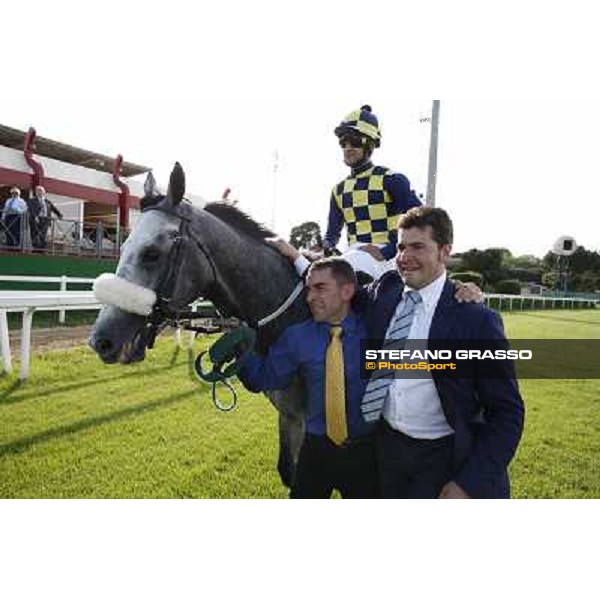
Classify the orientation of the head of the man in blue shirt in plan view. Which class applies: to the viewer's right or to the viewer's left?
to the viewer's left

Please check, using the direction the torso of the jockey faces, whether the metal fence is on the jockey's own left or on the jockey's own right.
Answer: on the jockey's own right

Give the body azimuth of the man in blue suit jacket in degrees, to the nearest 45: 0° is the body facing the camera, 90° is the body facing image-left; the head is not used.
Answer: approximately 45°

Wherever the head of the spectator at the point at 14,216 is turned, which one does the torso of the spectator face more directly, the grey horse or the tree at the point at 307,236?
the grey horse

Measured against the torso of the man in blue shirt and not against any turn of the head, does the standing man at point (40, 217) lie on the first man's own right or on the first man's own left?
on the first man's own right

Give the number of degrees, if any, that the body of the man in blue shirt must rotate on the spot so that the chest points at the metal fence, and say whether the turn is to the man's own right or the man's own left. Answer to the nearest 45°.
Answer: approximately 135° to the man's own right

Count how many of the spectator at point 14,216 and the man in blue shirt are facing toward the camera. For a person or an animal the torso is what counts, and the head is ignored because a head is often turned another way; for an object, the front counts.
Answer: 2
